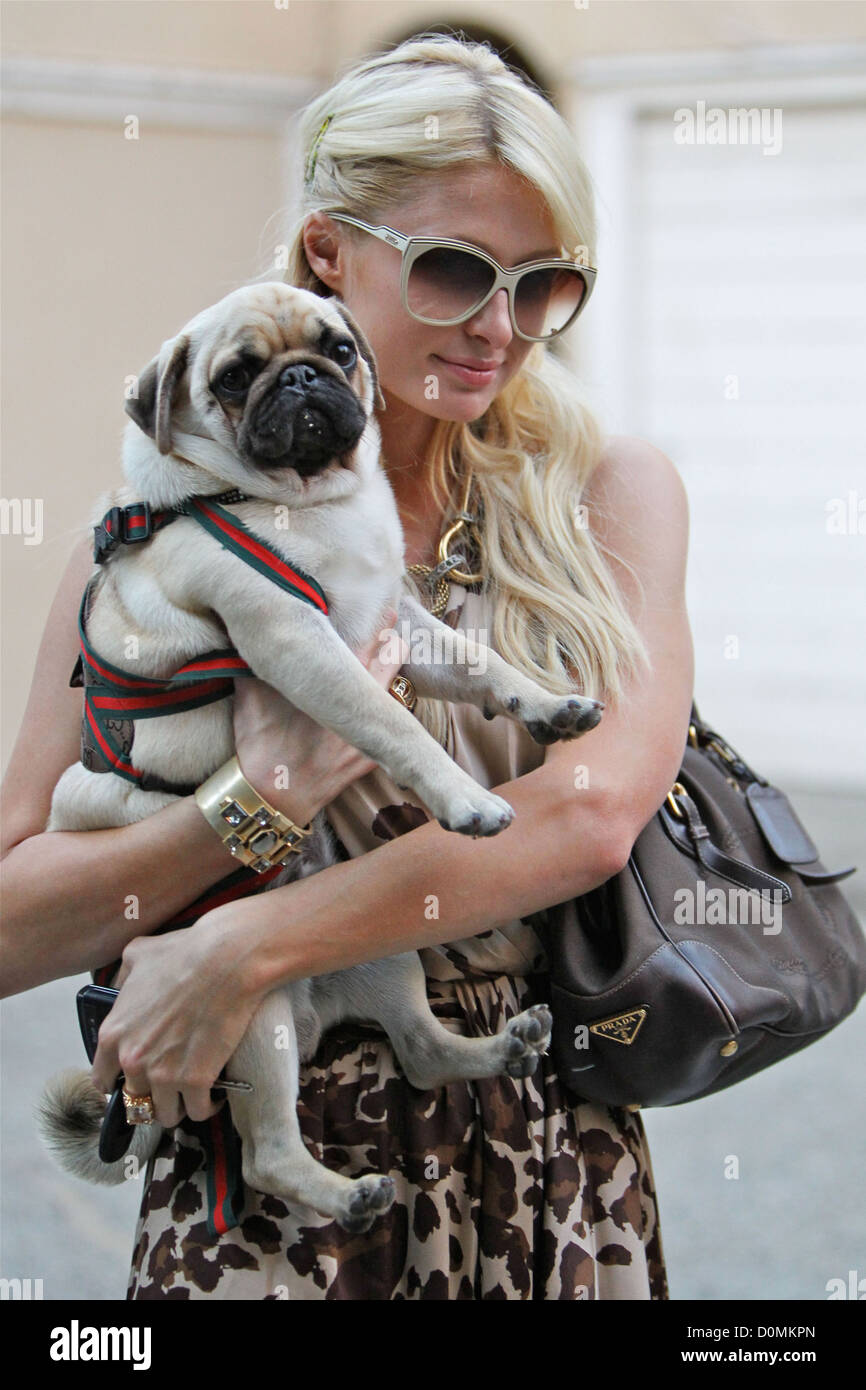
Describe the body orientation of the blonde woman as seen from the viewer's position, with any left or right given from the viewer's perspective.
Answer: facing the viewer

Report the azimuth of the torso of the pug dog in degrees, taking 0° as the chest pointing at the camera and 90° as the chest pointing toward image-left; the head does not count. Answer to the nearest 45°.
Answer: approximately 315°
